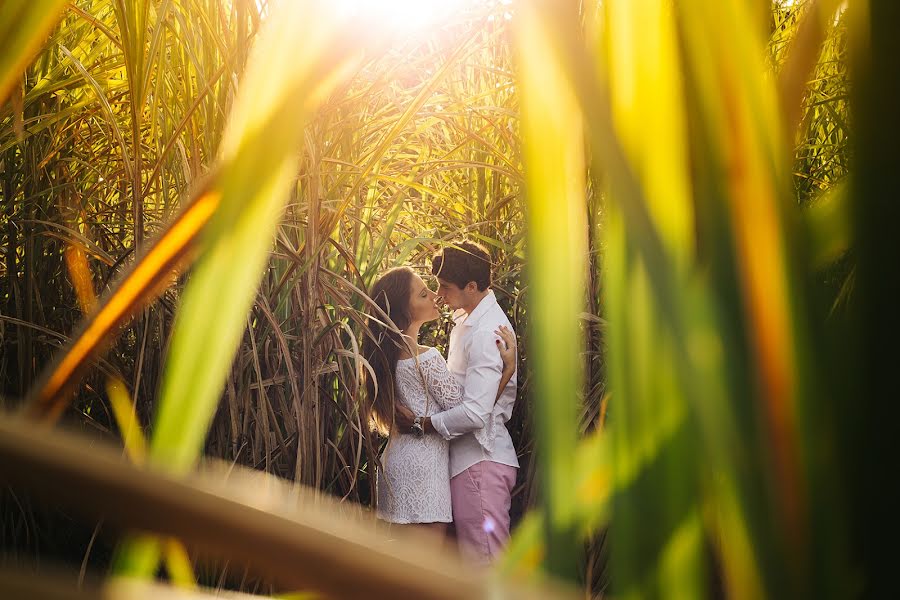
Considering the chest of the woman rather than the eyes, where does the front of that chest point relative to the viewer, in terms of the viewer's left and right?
facing to the right of the viewer

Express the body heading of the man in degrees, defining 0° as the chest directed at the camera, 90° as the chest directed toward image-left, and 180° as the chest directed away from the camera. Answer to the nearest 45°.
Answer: approximately 90°

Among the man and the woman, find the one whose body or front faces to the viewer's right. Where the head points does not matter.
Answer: the woman

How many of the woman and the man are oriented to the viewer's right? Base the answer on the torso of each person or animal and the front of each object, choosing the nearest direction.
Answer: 1

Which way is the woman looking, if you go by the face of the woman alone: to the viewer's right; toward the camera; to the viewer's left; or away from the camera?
to the viewer's right

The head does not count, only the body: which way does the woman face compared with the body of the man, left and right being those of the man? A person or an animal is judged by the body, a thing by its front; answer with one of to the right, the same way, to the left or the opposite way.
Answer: the opposite way
